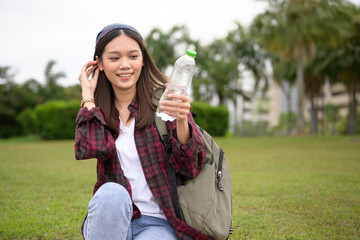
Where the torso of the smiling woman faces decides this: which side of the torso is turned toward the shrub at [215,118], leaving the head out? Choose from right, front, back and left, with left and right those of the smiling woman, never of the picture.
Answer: back

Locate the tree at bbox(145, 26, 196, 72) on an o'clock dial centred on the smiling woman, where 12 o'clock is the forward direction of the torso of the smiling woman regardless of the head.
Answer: The tree is roughly at 6 o'clock from the smiling woman.

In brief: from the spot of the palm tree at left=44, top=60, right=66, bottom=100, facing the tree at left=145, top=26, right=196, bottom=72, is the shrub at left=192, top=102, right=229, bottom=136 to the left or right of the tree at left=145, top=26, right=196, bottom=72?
right

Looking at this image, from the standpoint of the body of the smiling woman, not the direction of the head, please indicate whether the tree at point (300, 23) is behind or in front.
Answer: behind

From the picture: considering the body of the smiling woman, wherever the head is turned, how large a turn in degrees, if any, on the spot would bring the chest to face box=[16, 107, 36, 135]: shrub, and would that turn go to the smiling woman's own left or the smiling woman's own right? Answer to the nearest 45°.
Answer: approximately 180°

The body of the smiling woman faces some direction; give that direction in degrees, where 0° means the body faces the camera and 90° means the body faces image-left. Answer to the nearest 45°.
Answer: approximately 0°

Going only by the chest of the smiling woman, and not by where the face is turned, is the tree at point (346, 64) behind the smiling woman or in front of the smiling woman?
behind

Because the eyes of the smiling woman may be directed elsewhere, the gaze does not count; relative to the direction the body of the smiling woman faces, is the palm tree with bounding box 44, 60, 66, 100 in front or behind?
behind

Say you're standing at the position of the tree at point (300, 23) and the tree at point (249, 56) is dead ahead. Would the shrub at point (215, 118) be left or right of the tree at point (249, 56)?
left
